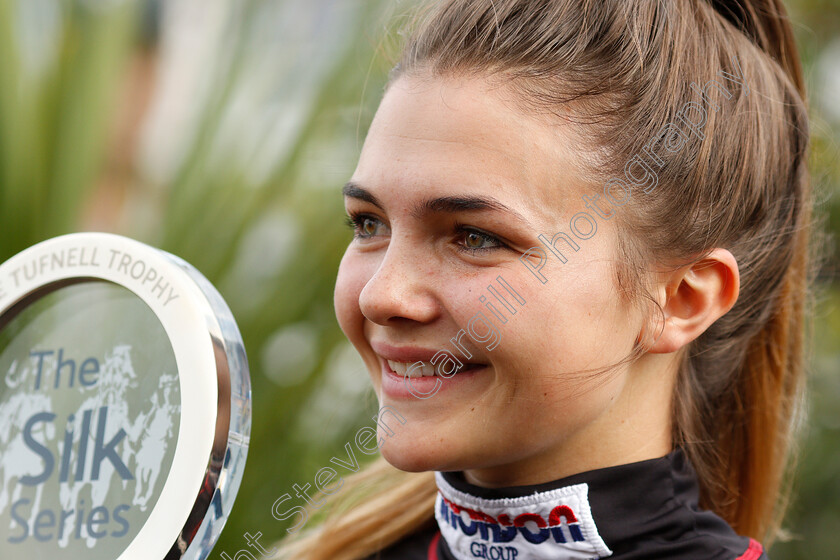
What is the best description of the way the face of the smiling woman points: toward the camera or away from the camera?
toward the camera

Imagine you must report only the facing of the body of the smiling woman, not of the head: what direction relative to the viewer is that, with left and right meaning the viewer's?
facing the viewer and to the left of the viewer
